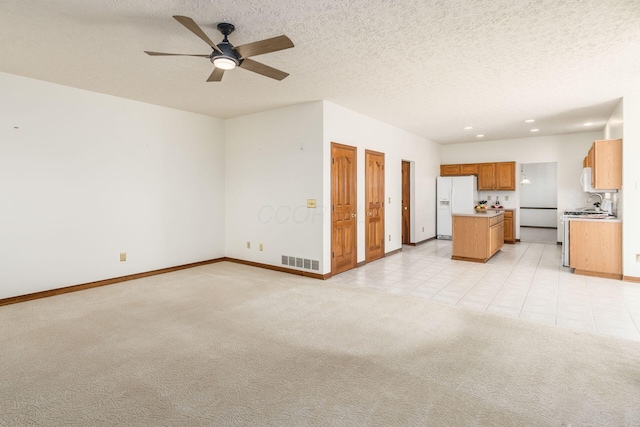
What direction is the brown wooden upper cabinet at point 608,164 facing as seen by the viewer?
to the viewer's left

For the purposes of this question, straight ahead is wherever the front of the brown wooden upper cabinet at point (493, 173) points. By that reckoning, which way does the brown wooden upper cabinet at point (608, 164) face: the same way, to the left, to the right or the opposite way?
to the right

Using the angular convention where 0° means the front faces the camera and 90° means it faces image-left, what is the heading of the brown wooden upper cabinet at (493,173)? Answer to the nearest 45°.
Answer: approximately 0°

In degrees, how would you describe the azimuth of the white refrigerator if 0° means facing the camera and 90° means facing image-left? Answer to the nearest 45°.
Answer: approximately 0°

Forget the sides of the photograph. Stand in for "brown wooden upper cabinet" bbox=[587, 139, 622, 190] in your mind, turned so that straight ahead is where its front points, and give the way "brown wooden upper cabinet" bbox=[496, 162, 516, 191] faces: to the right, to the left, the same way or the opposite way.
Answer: to the left
